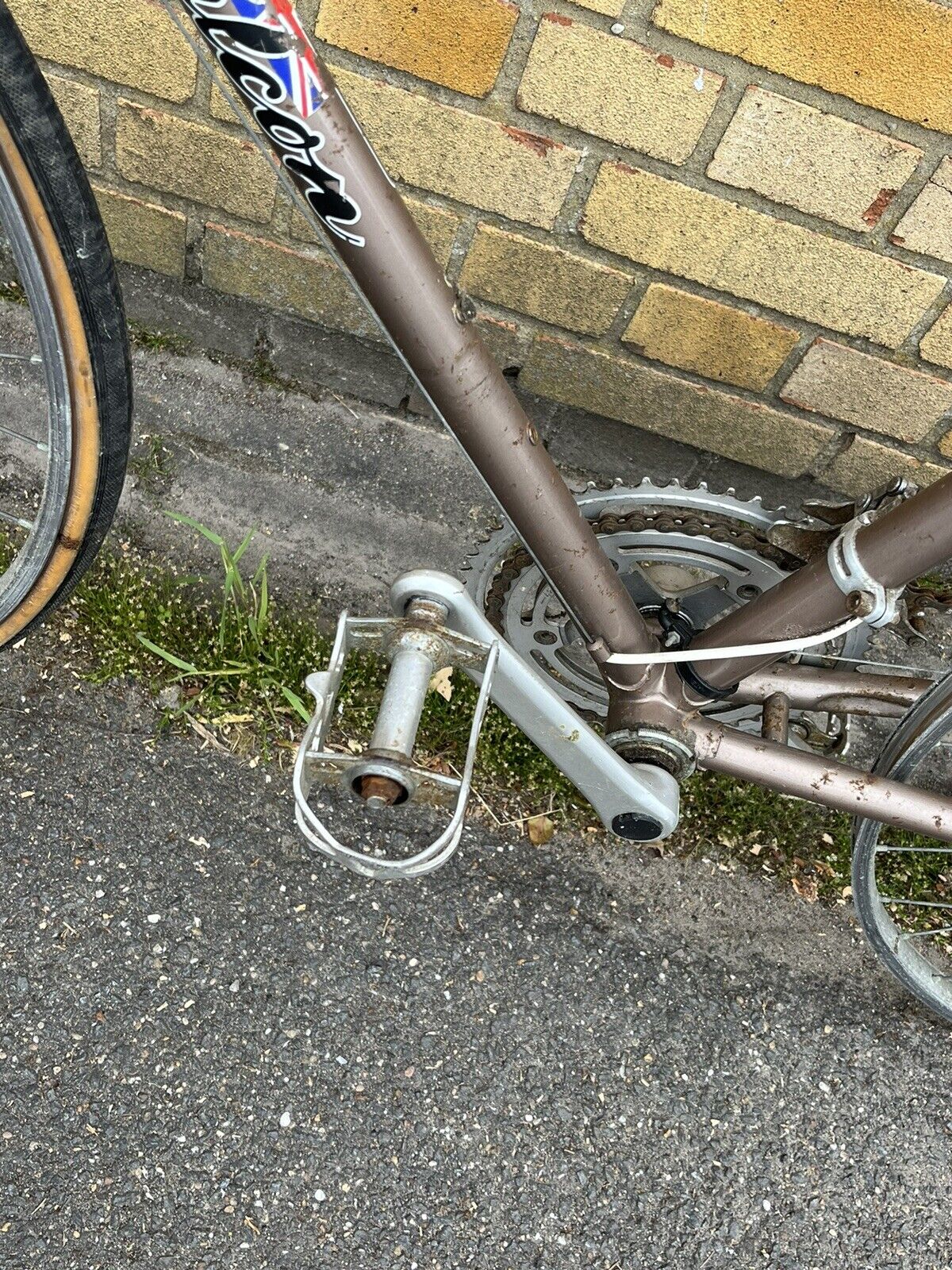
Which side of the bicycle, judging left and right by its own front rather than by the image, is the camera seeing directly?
left

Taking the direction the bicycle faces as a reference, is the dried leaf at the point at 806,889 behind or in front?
behind
